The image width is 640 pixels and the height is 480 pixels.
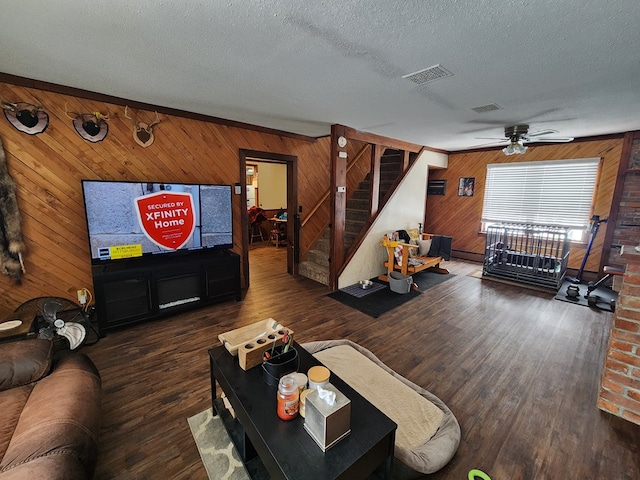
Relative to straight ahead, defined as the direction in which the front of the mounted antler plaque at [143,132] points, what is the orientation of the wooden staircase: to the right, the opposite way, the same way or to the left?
to the right

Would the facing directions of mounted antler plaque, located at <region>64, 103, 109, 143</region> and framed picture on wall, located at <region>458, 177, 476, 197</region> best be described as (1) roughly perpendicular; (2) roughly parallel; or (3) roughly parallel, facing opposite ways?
roughly perpendicular

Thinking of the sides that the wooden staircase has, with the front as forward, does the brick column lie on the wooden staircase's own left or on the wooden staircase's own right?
on the wooden staircase's own left

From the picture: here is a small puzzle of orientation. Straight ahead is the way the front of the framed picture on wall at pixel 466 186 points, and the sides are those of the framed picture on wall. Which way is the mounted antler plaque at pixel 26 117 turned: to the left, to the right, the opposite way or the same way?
to the left

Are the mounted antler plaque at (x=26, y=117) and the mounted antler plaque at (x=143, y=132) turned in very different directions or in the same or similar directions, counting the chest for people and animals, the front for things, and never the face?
same or similar directions

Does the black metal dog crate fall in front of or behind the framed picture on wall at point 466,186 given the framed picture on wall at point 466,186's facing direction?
in front

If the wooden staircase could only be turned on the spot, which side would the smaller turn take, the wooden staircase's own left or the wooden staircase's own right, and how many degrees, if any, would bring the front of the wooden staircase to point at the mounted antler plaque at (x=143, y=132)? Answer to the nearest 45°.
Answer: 0° — it already faces it

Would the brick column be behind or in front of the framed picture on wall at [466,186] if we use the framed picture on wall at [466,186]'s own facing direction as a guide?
in front

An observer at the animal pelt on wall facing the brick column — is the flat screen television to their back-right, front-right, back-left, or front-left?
front-left

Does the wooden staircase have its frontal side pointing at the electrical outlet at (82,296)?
yes

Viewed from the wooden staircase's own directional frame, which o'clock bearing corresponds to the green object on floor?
The green object on floor is roughly at 10 o'clock from the wooden staircase.

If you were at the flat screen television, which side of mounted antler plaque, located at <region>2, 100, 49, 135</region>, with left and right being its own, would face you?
left

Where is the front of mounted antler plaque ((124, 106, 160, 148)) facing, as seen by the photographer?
facing the viewer

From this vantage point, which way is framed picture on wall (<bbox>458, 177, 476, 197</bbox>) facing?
toward the camera

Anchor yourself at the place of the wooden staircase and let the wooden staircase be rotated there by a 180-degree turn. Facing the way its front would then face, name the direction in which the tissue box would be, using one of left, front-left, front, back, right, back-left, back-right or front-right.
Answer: back-right

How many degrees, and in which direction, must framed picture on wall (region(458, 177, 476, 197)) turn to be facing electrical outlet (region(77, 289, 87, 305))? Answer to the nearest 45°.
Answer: approximately 45° to its right
